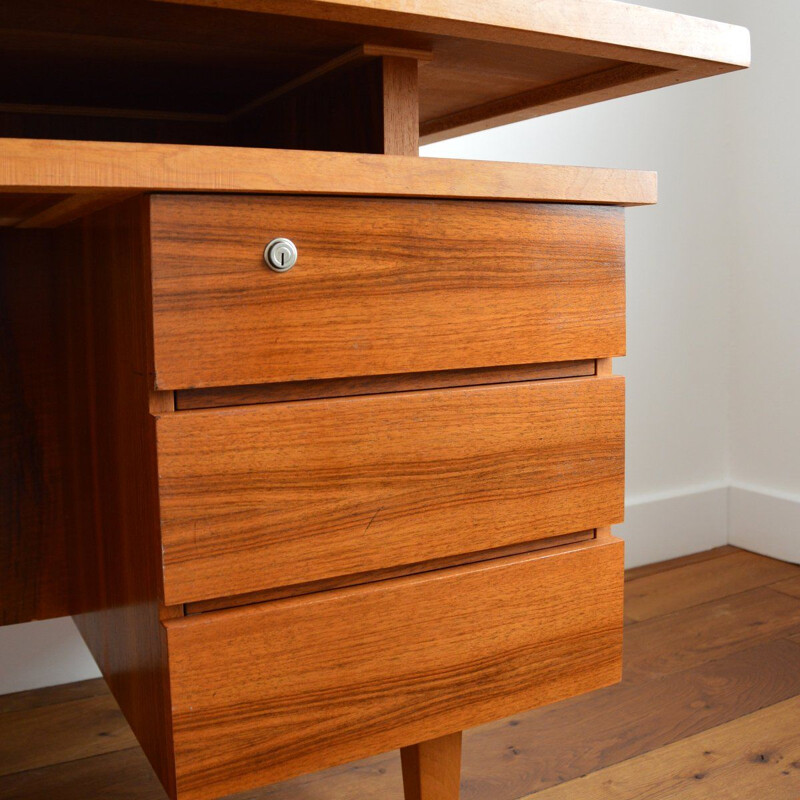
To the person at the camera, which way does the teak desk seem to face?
facing the viewer and to the right of the viewer
